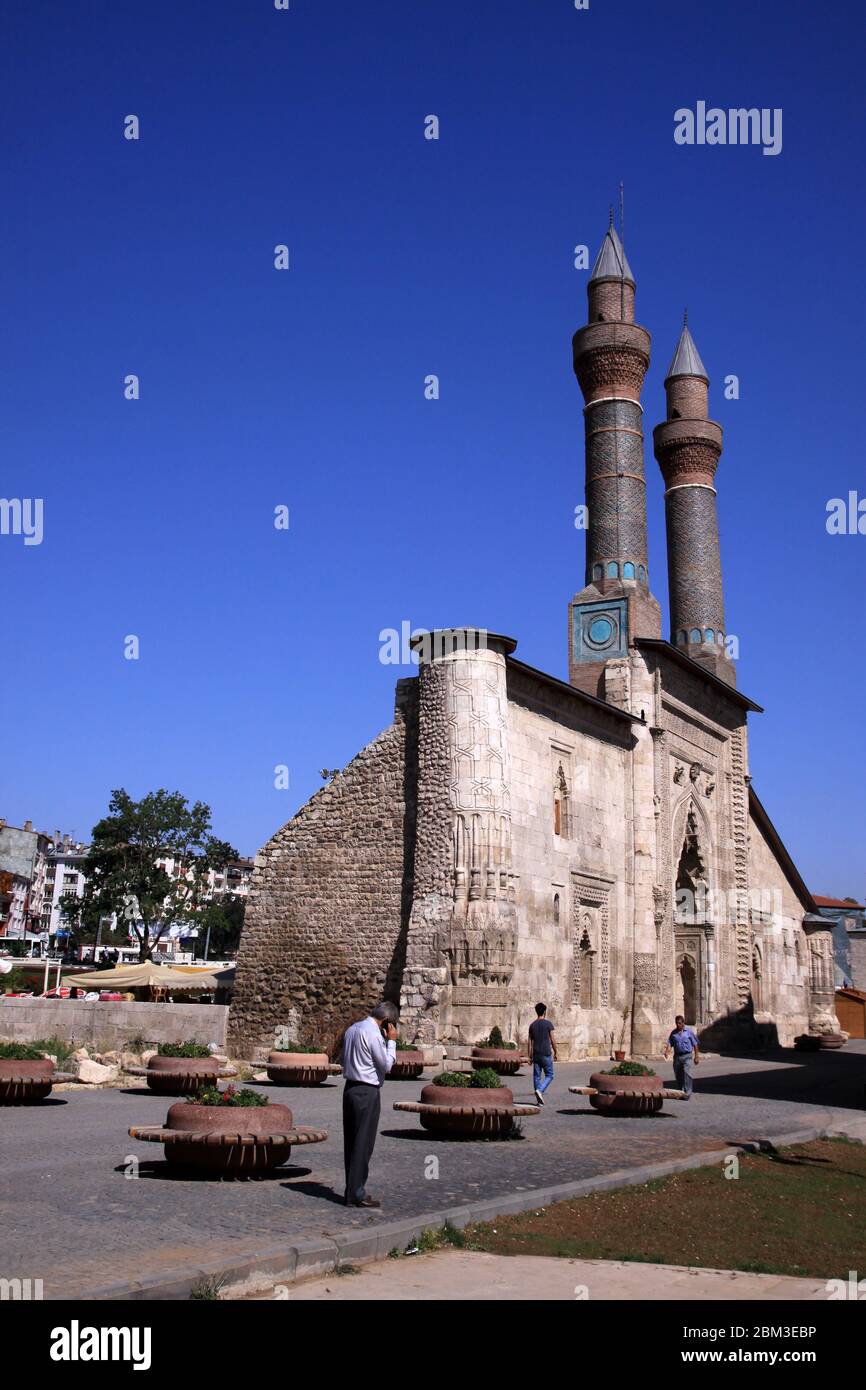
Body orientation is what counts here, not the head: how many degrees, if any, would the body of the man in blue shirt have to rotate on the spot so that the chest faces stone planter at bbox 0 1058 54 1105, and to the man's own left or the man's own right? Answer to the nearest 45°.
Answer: approximately 45° to the man's own right

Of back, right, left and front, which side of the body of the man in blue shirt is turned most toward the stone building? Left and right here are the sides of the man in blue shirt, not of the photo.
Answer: back

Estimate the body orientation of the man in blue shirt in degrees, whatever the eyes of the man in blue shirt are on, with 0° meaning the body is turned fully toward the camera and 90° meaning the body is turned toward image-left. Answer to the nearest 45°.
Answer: approximately 0°

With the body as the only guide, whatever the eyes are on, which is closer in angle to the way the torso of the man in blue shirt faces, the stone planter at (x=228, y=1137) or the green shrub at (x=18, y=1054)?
the stone planter

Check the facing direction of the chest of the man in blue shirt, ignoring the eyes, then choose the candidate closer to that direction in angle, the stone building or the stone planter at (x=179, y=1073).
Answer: the stone planter

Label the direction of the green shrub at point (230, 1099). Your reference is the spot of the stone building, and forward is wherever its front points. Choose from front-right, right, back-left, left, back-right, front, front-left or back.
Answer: front-right

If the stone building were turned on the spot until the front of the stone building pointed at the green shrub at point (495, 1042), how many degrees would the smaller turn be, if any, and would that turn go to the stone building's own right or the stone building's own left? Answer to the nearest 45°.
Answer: approximately 45° to the stone building's own right

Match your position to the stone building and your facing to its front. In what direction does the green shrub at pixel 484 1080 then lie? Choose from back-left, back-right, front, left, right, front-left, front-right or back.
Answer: front-right

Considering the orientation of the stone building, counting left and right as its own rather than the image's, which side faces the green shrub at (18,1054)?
right
